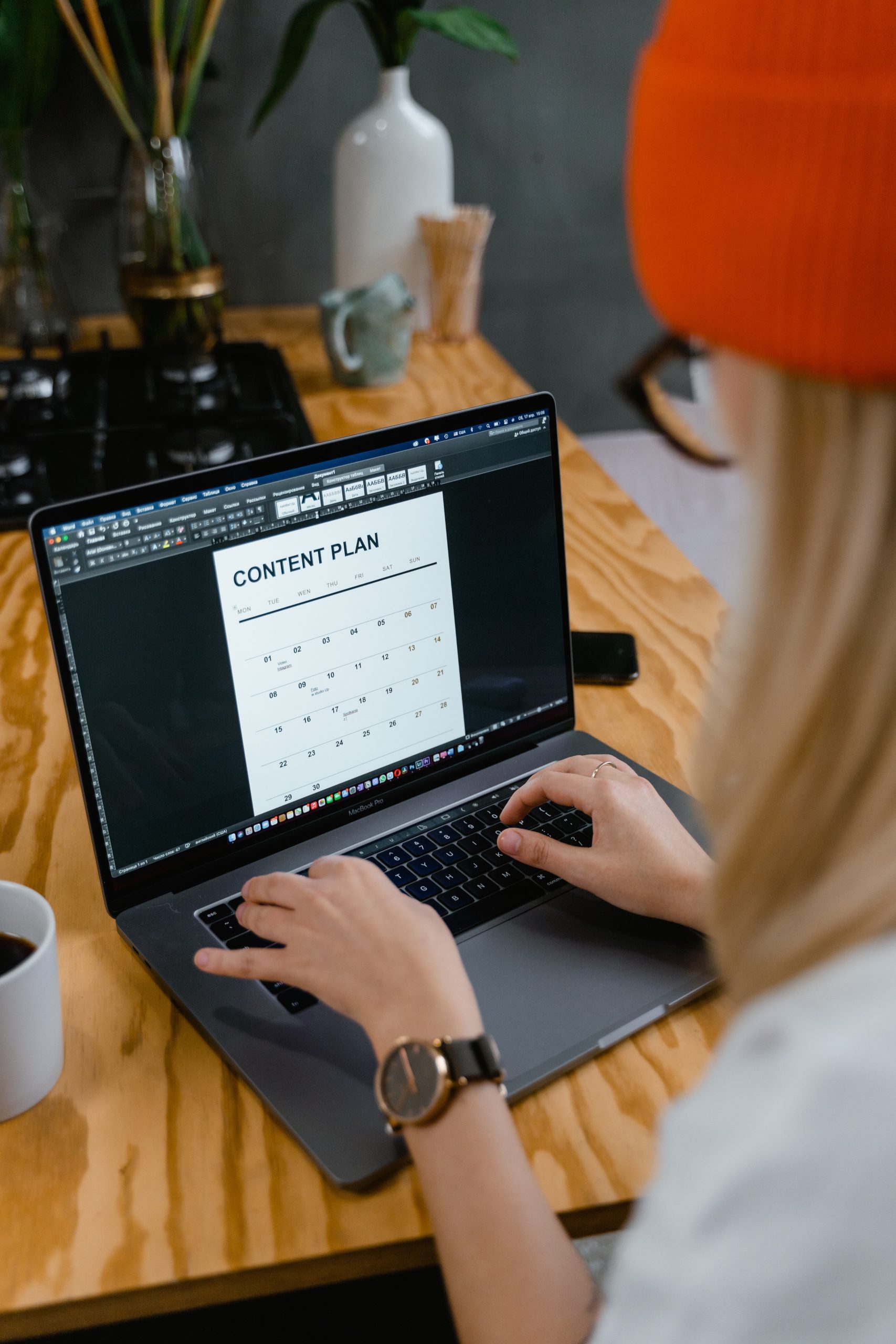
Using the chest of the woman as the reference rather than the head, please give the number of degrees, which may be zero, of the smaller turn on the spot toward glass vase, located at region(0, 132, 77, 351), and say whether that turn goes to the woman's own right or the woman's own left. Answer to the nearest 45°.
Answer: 0° — they already face it

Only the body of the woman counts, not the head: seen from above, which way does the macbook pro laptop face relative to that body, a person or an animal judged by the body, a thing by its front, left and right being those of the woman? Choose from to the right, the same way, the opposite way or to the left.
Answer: the opposite way

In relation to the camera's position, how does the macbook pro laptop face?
facing the viewer and to the right of the viewer

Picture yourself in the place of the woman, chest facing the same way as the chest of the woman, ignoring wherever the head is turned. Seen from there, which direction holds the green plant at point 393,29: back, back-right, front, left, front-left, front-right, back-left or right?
front-right

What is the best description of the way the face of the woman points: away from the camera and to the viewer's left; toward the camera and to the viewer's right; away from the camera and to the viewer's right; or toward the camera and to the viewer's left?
away from the camera and to the viewer's left

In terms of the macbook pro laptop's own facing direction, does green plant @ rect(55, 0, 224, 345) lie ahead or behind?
behind

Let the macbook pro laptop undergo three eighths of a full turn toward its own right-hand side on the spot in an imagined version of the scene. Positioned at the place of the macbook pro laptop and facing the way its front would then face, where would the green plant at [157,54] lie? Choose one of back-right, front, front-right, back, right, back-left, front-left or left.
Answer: right

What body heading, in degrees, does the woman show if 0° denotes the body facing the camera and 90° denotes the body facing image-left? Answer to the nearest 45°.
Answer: approximately 135°
